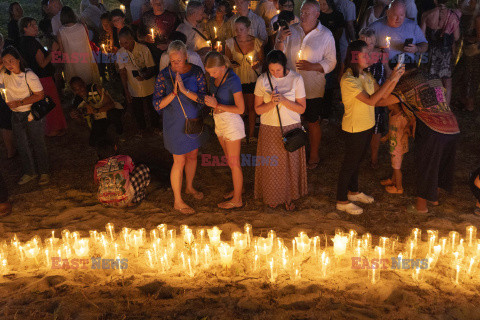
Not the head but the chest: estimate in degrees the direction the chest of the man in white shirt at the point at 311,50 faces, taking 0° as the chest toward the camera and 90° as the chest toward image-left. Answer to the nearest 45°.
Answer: approximately 45°

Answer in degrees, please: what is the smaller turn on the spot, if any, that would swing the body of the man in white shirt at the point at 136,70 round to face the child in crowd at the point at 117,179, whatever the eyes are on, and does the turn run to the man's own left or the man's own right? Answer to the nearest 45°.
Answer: approximately 45° to the man's own left

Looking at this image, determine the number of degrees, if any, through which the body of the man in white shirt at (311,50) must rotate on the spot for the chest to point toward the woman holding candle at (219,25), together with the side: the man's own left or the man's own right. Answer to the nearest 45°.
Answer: approximately 90° to the man's own right

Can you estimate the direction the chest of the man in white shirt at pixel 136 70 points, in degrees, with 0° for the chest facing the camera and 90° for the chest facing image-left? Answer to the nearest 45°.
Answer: approximately 45°

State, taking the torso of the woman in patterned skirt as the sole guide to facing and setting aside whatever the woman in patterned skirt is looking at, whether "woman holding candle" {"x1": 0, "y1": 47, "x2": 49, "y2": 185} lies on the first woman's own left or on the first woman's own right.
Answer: on the first woman's own right

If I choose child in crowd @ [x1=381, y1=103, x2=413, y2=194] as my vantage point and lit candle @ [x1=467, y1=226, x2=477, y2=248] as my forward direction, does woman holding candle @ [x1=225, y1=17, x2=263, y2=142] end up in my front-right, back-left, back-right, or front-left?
back-right

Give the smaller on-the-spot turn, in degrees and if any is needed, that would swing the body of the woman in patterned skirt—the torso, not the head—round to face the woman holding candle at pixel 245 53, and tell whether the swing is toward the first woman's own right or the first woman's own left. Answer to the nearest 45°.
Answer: approximately 180°

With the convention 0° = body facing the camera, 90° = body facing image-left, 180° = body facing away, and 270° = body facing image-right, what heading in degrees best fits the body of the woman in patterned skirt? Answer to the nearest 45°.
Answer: approximately 0°

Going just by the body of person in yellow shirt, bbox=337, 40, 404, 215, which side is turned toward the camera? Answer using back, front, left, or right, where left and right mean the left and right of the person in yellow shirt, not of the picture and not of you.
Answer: right

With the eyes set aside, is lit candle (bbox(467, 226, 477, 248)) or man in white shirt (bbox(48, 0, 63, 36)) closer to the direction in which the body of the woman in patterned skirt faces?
the lit candle
